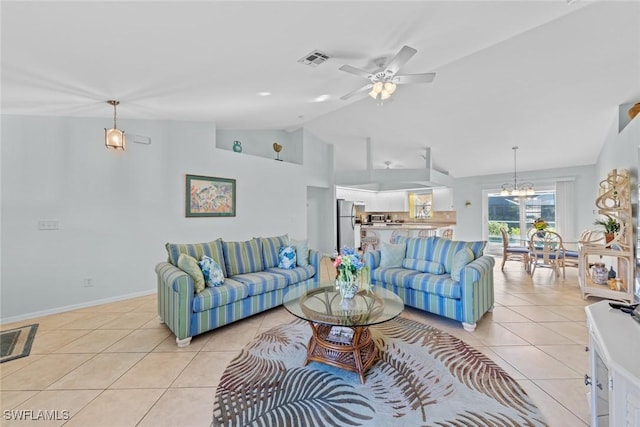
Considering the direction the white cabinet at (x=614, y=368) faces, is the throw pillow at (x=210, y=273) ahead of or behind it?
ahead

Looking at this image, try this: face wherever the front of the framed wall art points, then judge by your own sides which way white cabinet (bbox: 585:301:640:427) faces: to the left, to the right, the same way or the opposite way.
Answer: the opposite way

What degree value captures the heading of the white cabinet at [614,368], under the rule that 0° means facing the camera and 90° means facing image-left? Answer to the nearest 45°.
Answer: approximately 90°

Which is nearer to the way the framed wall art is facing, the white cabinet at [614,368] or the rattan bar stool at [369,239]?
the white cabinet

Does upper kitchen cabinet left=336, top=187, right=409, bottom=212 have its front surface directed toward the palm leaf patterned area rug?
yes

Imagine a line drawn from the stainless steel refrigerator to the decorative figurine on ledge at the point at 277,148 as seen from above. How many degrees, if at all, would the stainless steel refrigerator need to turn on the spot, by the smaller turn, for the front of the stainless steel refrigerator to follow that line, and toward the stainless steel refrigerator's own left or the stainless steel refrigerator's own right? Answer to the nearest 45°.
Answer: approximately 90° to the stainless steel refrigerator's own right

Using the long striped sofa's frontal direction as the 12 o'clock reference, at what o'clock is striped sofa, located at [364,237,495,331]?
The striped sofa is roughly at 11 o'clock from the long striped sofa.

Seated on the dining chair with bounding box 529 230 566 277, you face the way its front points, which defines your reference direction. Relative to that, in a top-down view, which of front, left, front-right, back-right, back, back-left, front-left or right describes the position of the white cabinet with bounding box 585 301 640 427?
back

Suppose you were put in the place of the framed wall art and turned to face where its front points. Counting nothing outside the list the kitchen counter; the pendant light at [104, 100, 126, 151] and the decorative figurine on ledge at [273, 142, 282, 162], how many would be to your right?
1

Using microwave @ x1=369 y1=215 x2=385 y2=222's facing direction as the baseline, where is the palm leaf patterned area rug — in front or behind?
in front
